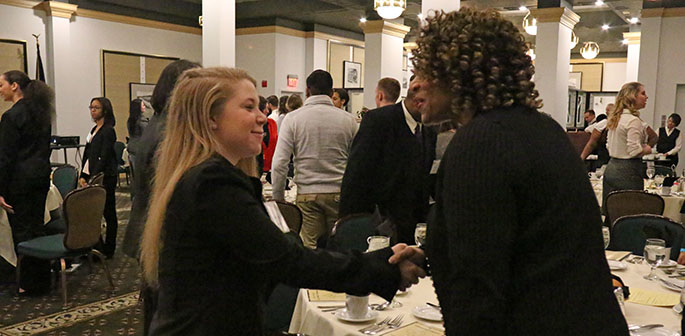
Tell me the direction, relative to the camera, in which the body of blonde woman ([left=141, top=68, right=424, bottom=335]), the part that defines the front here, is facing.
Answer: to the viewer's right

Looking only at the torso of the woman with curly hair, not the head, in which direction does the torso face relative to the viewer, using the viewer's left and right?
facing away from the viewer and to the left of the viewer

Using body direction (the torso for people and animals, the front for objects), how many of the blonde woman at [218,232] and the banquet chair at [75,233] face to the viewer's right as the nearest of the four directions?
1

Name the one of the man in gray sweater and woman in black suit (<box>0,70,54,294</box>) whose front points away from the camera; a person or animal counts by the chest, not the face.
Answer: the man in gray sweater

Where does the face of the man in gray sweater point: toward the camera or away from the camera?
away from the camera

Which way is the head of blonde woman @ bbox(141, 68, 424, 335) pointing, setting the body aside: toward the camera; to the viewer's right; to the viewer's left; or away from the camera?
to the viewer's right
